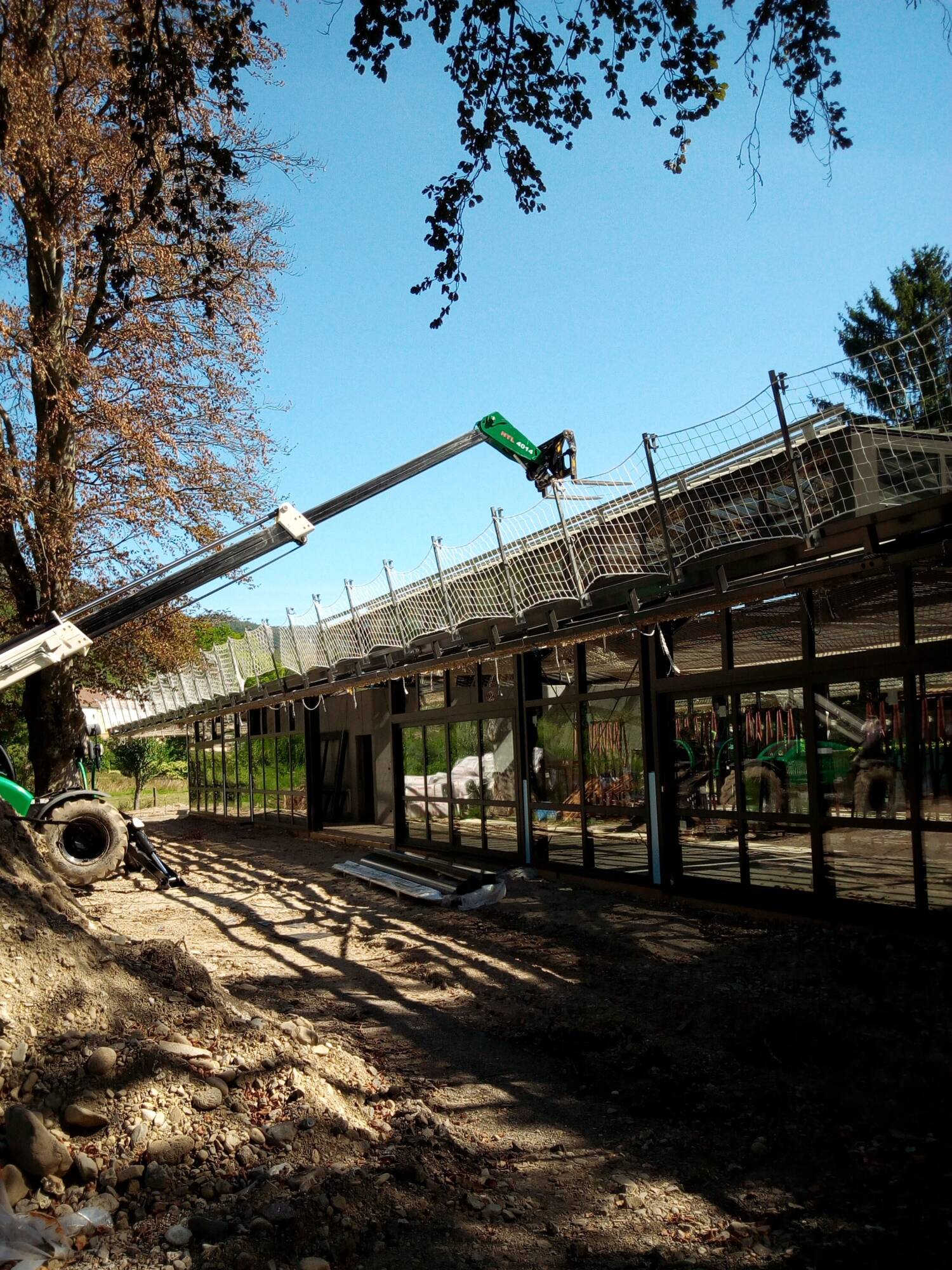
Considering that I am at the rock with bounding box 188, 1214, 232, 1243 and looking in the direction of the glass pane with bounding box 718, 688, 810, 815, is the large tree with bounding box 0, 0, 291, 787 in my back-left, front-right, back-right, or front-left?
front-left

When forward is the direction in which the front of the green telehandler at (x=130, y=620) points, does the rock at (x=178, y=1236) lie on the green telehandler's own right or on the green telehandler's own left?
on the green telehandler's own right

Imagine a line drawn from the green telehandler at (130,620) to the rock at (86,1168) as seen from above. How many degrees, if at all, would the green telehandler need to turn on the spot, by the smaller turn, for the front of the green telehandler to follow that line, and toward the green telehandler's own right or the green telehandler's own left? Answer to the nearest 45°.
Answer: approximately 90° to the green telehandler's own right

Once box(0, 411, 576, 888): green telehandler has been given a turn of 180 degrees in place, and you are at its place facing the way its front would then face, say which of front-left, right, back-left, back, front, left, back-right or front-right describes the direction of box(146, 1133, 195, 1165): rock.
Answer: left

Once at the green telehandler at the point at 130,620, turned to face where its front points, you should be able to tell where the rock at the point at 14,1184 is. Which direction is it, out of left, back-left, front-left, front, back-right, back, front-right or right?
right

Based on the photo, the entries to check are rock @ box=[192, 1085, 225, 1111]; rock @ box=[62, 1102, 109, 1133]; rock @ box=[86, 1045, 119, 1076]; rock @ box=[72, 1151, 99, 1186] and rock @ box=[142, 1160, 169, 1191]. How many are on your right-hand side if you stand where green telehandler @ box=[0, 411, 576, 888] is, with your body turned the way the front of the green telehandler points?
5

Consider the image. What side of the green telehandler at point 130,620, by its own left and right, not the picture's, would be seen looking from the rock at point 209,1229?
right

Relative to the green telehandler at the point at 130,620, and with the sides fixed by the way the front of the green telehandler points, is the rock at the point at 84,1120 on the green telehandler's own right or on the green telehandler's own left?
on the green telehandler's own right

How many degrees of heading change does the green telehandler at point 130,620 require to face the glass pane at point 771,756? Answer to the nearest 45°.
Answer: approximately 45° to its right

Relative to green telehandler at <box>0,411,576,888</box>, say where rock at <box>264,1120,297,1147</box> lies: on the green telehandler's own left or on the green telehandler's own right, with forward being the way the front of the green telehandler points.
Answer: on the green telehandler's own right

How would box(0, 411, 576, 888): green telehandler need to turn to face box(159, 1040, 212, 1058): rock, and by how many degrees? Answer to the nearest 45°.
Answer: approximately 90° to its right

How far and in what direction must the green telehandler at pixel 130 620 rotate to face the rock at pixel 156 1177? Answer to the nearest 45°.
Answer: approximately 90° to its right

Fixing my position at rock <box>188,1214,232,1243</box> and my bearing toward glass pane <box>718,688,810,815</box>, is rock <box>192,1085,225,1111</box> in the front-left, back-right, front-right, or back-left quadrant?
front-left

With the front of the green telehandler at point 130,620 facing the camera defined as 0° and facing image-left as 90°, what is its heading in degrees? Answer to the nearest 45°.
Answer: approximately 270°
